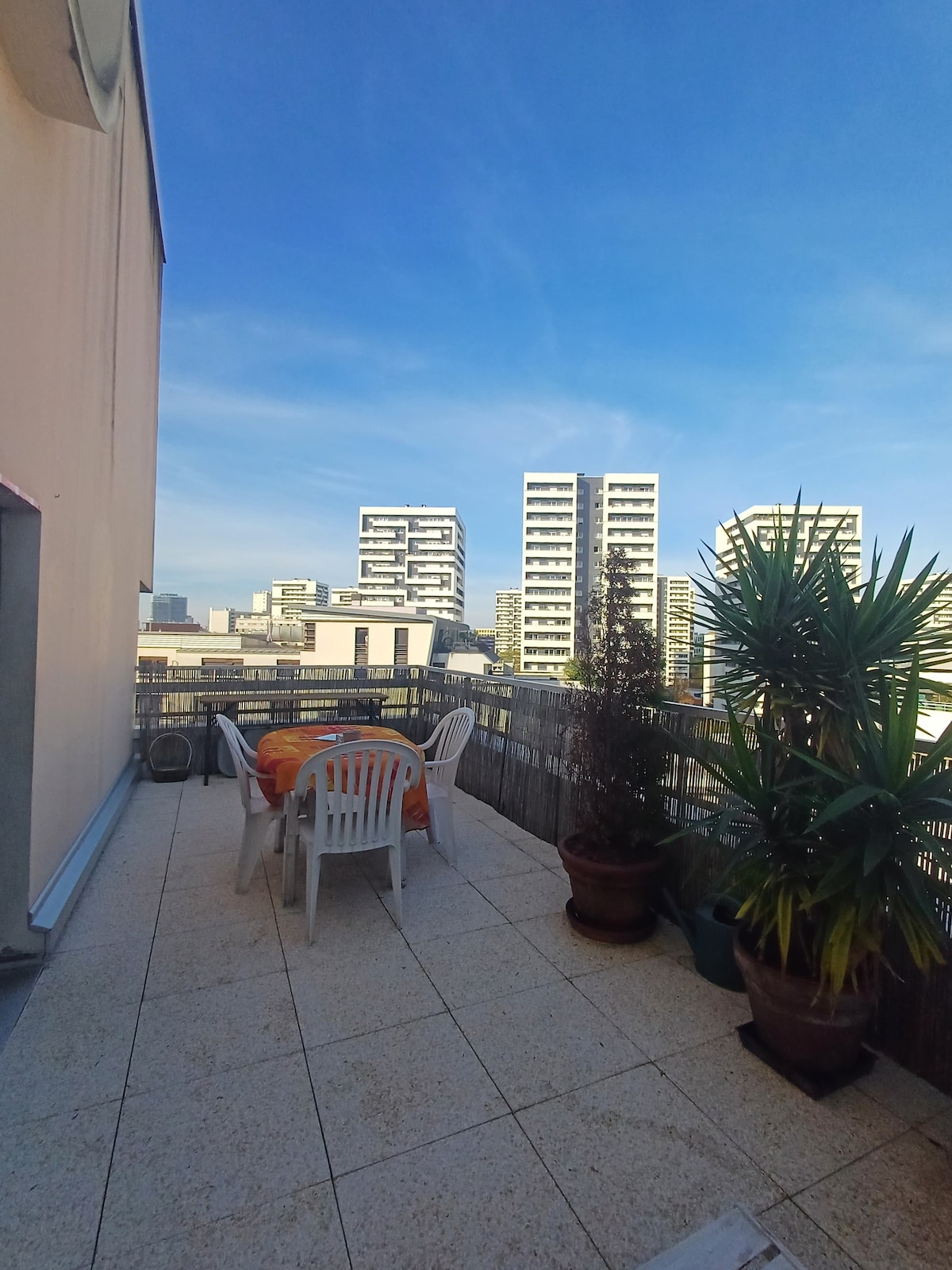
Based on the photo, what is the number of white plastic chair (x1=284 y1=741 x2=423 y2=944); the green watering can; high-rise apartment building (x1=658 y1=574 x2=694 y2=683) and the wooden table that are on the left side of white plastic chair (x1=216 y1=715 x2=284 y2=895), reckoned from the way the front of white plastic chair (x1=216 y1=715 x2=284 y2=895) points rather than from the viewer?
1

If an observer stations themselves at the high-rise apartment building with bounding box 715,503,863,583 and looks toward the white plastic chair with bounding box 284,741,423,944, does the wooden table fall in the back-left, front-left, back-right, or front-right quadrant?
front-right

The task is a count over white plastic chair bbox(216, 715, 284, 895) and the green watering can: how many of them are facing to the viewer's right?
1

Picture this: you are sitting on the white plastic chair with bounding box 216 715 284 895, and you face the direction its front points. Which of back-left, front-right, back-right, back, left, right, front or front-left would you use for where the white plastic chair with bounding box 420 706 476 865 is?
front

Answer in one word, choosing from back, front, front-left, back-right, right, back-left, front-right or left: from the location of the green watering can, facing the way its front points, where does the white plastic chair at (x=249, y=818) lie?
front

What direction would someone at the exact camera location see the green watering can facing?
facing to the left of the viewer

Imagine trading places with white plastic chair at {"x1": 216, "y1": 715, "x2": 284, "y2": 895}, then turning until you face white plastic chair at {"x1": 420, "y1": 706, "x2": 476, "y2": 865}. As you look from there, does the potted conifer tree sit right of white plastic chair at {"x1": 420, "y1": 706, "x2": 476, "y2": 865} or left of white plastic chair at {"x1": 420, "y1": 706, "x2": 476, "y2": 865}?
right

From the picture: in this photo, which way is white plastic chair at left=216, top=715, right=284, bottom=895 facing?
to the viewer's right

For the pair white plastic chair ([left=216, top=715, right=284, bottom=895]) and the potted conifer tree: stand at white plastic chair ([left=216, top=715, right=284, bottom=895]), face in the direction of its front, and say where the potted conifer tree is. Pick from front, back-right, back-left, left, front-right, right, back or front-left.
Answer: front-right

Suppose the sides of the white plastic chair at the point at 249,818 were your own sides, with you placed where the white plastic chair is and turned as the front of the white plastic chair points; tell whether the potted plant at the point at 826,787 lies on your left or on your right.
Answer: on your right

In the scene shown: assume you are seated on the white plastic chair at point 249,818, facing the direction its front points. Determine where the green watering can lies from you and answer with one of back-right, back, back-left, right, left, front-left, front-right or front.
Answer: front-right
